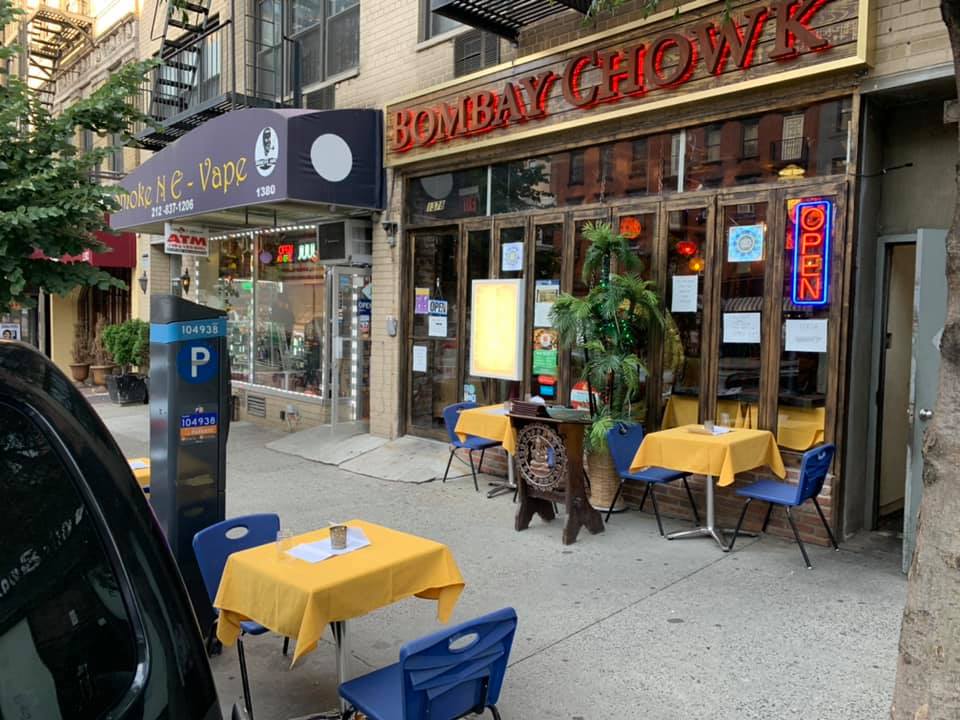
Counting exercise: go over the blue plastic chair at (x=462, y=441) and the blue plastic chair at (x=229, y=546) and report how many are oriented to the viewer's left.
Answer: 0

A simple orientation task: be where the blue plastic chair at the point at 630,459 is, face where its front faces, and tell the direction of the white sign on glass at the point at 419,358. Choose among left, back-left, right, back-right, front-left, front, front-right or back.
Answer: back

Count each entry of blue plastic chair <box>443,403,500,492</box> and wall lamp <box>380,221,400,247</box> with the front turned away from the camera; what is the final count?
0

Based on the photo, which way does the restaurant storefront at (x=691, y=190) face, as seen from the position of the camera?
facing the viewer and to the left of the viewer

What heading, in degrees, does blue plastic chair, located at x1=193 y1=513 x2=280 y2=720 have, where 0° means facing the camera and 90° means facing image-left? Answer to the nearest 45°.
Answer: approximately 315°

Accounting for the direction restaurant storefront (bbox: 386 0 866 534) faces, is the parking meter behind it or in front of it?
in front

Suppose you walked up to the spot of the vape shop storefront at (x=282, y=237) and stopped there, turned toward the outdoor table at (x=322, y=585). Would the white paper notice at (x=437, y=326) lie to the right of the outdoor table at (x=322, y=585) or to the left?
left

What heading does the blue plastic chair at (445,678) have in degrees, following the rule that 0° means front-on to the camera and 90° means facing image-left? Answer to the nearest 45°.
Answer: approximately 135°

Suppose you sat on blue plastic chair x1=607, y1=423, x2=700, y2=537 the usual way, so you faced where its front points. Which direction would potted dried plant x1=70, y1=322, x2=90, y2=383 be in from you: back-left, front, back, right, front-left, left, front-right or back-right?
back

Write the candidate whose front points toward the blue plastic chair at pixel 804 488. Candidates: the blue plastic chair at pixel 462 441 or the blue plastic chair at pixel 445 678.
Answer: the blue plastic chair at pixel 462 441

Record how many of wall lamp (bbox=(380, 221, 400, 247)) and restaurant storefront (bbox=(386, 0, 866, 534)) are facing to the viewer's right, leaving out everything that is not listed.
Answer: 0

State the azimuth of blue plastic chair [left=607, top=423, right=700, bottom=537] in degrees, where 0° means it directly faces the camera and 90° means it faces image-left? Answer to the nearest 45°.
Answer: approximately 315°

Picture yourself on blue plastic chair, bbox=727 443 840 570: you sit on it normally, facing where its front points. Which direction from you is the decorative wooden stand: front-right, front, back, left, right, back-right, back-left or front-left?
front-left

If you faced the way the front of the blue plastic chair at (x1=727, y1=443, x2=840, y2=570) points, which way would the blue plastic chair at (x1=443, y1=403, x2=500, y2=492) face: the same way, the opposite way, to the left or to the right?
the opposite way
